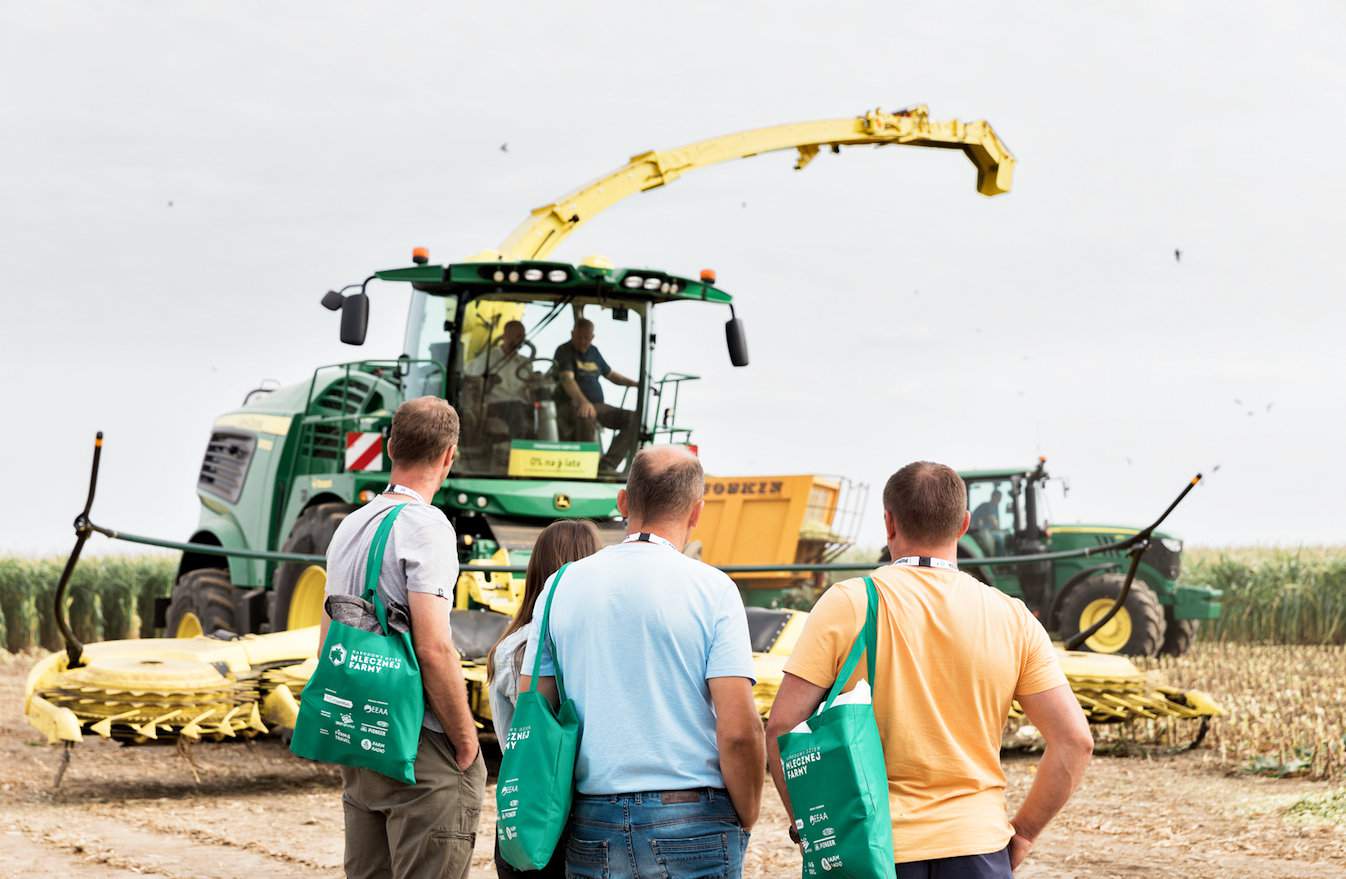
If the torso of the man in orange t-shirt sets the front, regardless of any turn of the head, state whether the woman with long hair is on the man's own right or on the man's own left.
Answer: on the man's own left

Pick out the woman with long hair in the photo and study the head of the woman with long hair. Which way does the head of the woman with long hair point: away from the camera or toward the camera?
away from the camera

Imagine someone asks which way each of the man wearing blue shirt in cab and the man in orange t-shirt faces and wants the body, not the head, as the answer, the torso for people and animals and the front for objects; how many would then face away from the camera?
1

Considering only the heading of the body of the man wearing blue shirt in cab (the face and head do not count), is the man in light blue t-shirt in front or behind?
in front

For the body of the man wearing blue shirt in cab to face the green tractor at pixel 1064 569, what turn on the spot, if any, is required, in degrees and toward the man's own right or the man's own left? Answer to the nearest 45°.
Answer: approximately 90° to the man's own left

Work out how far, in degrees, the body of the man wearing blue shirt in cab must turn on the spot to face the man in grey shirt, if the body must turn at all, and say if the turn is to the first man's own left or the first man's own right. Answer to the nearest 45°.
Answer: approximately 45° to the first man's own right

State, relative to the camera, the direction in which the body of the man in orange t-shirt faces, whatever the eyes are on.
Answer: away from the camera

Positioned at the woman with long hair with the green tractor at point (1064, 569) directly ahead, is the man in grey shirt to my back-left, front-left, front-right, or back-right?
back-left

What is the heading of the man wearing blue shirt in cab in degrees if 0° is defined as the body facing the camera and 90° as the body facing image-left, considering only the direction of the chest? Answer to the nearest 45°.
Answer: approximately 315°

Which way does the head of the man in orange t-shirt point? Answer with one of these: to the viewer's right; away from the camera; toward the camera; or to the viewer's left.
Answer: away from the camera

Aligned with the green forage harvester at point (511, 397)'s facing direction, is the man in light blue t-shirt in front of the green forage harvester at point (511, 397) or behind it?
in front

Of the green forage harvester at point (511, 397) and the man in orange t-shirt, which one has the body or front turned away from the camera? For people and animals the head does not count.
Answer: the man in orange t-shirt

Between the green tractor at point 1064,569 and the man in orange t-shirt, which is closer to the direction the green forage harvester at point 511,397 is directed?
the man in orange t-shirt

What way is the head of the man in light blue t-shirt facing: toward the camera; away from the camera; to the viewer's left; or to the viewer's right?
away from the camera

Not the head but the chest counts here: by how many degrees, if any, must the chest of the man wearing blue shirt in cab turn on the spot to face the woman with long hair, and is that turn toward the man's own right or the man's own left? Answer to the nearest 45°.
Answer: approximately 45° to the man's own right
